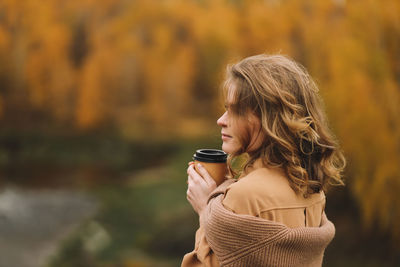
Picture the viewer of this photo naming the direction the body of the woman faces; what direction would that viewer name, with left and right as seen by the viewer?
facing away from the viewer and to the left of the viewer

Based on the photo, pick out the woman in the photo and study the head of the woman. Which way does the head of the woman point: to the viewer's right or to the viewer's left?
to the viewer's left
